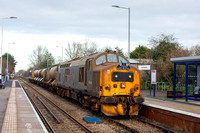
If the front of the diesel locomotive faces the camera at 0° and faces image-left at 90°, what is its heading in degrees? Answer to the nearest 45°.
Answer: approximately 315°
